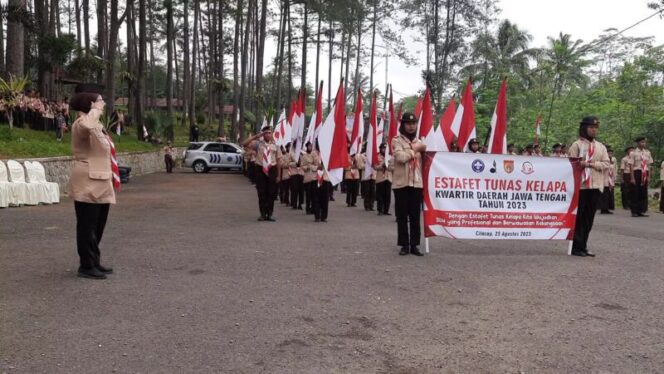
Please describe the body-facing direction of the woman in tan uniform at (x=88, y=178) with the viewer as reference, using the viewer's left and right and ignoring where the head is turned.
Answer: facing to the right of the viewer

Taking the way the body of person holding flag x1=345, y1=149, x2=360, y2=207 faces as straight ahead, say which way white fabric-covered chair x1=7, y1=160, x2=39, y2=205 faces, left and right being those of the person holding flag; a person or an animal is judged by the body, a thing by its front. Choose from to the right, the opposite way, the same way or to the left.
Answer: to the left

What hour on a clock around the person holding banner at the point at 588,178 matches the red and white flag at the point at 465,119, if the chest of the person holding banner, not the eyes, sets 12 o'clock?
The red and white flag is roughly at 4 o'clock from the person holding banner.

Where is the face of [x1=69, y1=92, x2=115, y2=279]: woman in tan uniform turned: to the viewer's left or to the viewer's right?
to the viewer's right

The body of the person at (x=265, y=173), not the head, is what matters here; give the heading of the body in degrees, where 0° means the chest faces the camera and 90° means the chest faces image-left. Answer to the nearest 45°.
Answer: approximately 0°

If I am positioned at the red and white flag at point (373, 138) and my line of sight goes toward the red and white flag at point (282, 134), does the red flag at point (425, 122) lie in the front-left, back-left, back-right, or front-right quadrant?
back-left

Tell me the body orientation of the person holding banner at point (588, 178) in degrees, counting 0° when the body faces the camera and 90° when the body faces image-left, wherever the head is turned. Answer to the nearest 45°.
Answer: approximately 0°

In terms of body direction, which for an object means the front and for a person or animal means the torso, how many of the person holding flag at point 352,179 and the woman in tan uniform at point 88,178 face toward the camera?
1

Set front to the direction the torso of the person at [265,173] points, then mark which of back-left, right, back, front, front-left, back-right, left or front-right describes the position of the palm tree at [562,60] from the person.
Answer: back-left

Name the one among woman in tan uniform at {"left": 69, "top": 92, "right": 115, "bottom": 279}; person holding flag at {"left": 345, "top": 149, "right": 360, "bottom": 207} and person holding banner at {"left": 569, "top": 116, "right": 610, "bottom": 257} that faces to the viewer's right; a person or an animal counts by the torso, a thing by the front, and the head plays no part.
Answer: the woman in tan uniform
